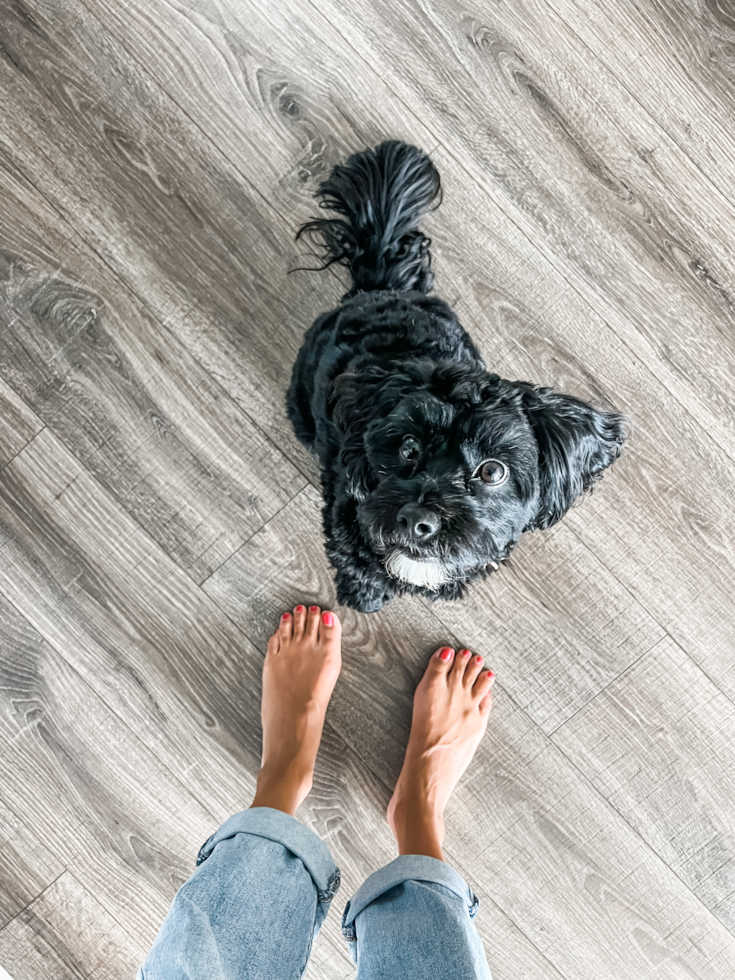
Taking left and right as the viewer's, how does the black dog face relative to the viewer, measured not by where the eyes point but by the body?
facing the viewer
